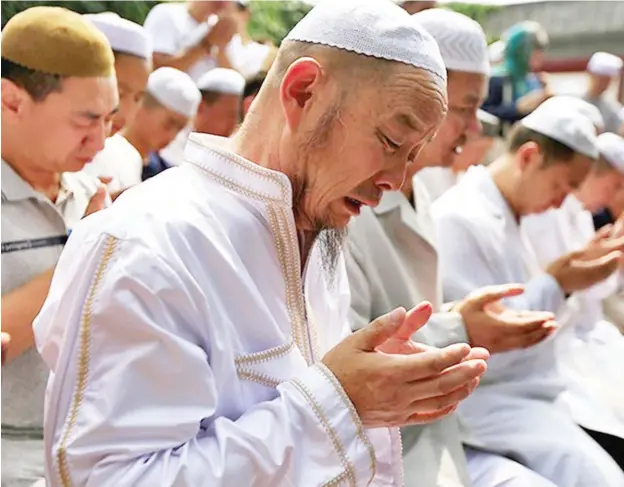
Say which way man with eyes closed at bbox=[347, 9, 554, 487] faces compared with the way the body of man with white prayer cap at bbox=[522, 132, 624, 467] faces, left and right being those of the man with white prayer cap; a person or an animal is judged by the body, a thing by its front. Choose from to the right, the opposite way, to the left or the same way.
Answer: the same way

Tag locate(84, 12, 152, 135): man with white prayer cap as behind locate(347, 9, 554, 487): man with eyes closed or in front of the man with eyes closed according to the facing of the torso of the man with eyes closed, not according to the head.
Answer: behind

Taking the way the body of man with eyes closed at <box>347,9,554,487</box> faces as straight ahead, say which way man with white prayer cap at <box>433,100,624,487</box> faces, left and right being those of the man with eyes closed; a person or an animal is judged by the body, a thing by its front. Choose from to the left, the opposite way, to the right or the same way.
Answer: the same way

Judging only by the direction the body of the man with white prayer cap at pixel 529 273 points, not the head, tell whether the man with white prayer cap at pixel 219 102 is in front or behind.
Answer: behind

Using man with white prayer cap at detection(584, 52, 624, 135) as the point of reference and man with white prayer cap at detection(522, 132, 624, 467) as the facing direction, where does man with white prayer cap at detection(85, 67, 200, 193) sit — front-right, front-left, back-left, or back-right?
front-right

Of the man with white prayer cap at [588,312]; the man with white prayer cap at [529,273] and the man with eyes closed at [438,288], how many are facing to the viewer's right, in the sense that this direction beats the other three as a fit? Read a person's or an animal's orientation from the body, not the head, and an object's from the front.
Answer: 3

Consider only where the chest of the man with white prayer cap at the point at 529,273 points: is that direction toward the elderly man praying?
no

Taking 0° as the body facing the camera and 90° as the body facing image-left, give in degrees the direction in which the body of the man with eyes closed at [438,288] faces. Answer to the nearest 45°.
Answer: approximately 270°

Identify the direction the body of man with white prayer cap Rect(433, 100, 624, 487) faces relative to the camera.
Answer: to the viewer's right

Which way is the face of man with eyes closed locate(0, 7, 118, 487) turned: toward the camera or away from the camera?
toward the camera
